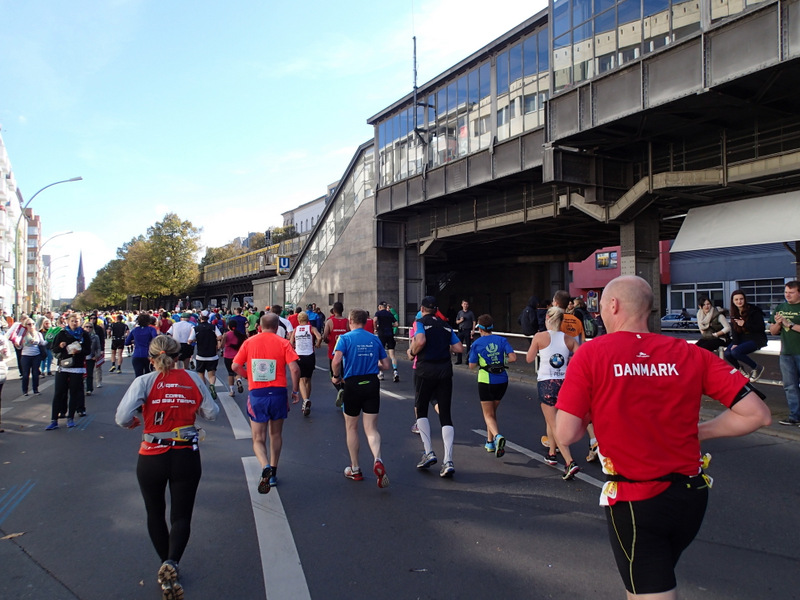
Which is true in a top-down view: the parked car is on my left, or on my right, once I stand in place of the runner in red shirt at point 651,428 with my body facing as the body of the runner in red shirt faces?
on my right

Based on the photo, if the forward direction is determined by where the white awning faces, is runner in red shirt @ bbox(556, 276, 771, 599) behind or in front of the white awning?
in front

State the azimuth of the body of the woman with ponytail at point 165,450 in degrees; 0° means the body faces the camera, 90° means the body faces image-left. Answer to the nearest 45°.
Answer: approximately 180°

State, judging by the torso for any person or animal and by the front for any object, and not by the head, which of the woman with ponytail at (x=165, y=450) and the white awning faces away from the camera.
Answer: the woman with ponytail

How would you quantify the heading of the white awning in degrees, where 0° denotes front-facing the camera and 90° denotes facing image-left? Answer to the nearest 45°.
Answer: approximately 45°

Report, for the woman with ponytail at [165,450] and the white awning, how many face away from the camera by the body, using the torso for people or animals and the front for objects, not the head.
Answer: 1

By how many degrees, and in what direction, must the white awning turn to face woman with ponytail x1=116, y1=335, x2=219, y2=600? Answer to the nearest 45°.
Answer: approximately 45° to its left

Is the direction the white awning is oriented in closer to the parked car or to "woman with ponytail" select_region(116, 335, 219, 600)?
the woman with ponytail

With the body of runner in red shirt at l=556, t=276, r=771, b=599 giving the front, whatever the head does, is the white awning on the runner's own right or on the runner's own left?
on the runner's own right

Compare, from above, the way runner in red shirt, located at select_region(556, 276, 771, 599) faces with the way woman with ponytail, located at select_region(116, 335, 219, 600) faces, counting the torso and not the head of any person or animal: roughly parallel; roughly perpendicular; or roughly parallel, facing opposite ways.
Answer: roughly parallel

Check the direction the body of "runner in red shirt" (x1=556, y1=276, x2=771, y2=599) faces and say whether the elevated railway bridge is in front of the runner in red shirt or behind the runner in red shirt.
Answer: in front

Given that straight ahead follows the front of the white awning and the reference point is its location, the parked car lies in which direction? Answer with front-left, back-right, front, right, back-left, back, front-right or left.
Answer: back-right

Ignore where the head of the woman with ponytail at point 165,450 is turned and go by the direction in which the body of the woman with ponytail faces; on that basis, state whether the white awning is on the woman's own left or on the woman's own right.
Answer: on the woman's own right

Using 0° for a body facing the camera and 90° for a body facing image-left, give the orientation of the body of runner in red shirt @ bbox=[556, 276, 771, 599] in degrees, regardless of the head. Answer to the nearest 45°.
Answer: approximately 135°

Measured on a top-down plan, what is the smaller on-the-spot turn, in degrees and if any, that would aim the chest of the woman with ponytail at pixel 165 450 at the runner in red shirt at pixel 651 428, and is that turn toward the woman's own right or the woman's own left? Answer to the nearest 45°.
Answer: approximately 135° to the woman's own right

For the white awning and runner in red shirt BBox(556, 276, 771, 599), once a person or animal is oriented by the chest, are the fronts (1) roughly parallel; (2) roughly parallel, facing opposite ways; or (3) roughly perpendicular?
roughly perpendicular
